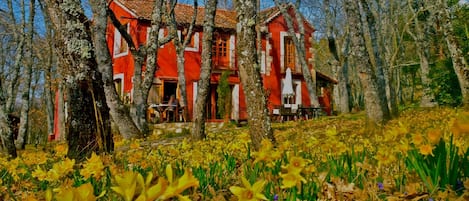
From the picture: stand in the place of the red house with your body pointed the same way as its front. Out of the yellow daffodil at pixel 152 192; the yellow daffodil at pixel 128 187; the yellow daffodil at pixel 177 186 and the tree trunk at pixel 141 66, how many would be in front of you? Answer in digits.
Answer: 4

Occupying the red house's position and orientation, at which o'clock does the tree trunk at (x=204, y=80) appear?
The tree trunk is roughly at 12 o'clock from the red house.

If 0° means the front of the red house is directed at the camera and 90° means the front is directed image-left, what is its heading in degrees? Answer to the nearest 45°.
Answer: approximately 0°

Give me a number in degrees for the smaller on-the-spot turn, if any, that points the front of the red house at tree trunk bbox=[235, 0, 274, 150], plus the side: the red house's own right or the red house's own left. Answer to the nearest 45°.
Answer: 0° — it already faces it

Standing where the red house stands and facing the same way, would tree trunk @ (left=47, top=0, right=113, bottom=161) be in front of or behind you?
in front

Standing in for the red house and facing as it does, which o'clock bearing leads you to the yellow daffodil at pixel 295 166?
The yellow daffodil is roughly at 12 o'clock from the red house.

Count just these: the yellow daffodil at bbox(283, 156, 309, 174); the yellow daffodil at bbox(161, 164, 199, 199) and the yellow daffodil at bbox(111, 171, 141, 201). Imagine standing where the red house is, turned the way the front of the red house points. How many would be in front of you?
3

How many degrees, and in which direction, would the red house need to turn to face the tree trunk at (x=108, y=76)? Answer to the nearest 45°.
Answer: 0° — it already faces it

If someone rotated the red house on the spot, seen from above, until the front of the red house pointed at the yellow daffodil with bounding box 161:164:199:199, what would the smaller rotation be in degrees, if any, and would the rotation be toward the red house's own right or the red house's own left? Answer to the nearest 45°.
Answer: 0° — it already faces it

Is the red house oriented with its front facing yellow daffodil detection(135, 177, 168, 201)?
yes

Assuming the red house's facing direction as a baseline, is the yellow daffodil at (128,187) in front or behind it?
in front

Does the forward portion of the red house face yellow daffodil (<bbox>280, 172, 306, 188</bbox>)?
yes

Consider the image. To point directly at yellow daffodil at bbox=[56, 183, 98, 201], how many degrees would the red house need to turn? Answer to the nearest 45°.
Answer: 0° — it already faces it
